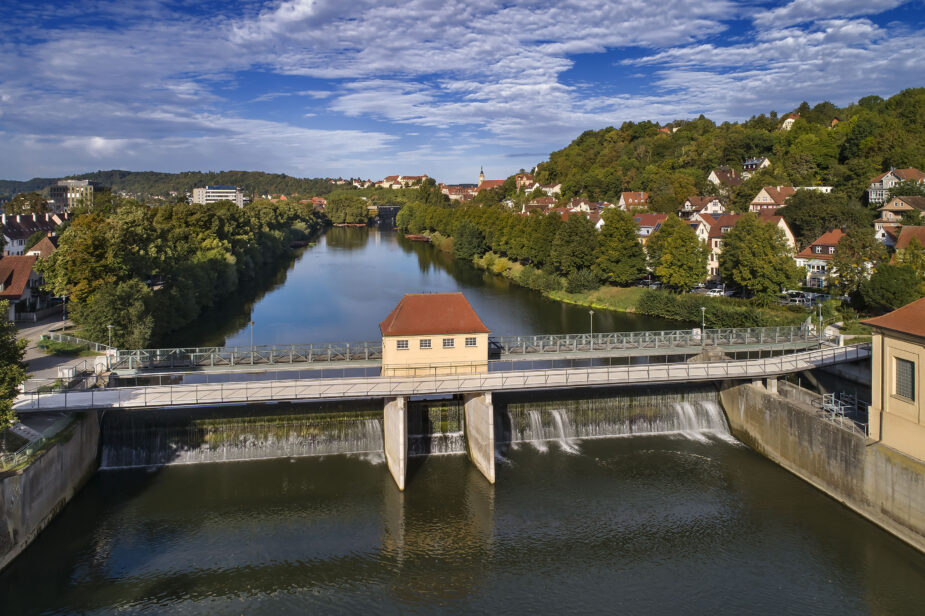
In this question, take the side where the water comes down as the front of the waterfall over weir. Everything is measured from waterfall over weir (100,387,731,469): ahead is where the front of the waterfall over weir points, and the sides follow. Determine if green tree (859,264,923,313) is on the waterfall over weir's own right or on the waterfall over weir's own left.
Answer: on the waterfall over weir's own left

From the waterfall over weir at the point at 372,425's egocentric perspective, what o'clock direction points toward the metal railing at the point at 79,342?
The metal railing is roughly at 4 o'clock from the waterfall over weir.

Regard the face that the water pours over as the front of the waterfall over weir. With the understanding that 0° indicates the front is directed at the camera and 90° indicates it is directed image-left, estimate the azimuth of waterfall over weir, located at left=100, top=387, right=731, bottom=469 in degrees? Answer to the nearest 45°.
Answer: approximately 0°

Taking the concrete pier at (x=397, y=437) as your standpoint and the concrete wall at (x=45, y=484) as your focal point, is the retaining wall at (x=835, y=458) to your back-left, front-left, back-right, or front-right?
back-left

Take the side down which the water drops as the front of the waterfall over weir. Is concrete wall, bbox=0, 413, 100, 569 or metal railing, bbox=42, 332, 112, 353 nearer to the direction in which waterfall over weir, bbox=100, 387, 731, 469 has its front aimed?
the concrete wall
